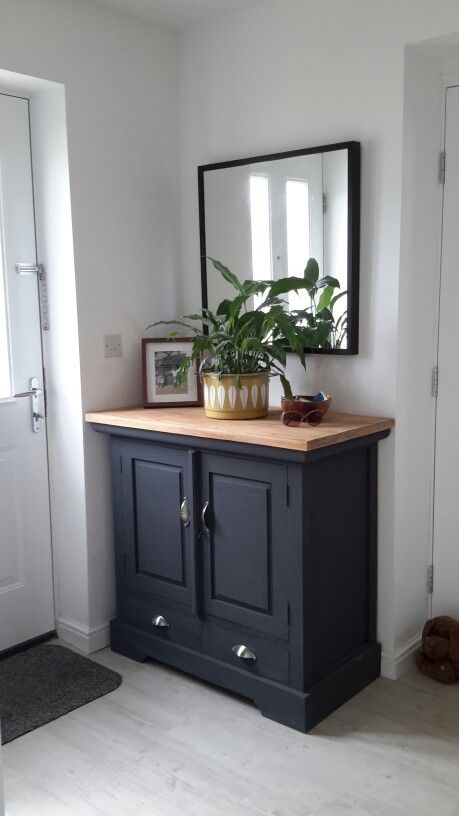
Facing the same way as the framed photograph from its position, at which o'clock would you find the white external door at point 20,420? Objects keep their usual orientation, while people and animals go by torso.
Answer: The white external door is roughly at 3 o'clock from the framed photograph.

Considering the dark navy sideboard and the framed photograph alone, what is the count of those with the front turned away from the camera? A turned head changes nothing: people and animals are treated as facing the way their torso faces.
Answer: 0

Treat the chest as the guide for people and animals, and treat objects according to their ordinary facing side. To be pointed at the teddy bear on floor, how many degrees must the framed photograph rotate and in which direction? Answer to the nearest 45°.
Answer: approximately 45° to its left

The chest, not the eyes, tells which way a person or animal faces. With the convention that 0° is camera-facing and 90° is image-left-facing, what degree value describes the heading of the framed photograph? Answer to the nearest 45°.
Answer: approximately 0°

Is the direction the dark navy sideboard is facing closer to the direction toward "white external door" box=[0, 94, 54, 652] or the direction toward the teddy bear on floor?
the white external door

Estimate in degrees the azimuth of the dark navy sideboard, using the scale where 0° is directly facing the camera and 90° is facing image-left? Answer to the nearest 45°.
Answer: approximately 45°

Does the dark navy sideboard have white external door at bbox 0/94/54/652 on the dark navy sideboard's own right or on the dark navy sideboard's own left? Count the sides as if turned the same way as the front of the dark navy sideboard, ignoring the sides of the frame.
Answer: on the dark navy sideboard's own right
